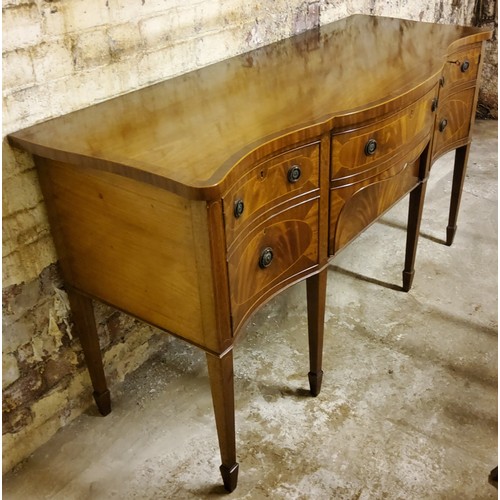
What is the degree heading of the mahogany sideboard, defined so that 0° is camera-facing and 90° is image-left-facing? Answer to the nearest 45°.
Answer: approximately 315°
